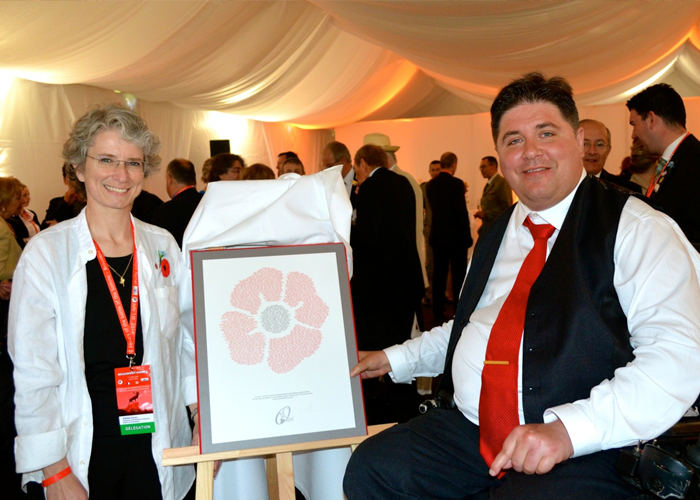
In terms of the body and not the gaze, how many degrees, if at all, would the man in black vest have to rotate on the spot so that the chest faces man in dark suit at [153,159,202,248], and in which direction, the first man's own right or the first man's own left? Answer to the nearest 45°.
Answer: approximately 90° to the first man's own right

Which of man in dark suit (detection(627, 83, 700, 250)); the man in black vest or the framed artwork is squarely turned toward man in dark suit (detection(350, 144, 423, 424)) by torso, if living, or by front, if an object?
man in dark suit (detection(627, 83, 700, 250))

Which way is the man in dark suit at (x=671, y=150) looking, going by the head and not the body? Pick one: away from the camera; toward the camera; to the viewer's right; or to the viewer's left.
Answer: to the viewer's left

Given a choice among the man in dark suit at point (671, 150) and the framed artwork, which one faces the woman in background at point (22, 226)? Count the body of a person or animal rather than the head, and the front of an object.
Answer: the man in dark suit

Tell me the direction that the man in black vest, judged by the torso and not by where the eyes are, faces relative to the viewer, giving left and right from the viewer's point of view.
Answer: facing the viewer and to the left of the viewer

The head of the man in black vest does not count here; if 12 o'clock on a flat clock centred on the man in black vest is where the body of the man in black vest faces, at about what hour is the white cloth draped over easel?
The white cloth draped over easel is roughly at 2 o'clock from the man in black vest.

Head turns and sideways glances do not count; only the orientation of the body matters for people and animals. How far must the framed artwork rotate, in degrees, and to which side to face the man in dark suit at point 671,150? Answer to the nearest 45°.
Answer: approximately 135° to its left

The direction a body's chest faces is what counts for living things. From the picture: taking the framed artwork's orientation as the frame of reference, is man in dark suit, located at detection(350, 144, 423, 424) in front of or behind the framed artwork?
behind

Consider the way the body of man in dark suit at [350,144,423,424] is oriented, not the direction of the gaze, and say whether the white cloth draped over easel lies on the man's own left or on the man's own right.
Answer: on the man's own left

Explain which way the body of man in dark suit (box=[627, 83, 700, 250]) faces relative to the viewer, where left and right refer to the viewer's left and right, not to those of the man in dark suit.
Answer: facing to the left of the viewer

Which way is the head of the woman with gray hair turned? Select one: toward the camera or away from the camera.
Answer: toward the camera

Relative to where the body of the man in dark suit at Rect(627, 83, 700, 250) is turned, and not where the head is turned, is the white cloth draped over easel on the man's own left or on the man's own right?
on the man's own left

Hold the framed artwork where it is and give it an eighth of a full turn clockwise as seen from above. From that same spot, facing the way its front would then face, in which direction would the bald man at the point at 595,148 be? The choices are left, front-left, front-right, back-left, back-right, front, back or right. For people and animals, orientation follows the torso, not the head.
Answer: back

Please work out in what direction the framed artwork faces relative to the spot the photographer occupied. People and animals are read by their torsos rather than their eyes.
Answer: facing the viewer
